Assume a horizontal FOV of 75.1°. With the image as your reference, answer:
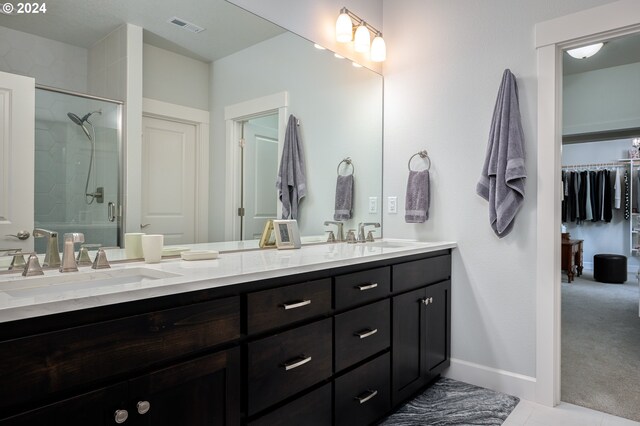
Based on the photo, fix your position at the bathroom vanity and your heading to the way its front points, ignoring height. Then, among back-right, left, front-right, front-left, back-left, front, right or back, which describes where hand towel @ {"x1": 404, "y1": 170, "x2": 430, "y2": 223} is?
left

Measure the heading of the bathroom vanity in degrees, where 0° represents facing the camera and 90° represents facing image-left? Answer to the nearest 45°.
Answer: approximately 315°

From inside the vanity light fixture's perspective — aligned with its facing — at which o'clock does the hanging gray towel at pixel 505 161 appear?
The hanging gray towel is roughly at 11 o'clock from the vanity light fixture.

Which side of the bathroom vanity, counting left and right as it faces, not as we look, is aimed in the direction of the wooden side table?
left

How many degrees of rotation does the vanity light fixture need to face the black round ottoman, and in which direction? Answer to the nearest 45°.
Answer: approximately 90° to its left

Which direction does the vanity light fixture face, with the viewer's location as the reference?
facing the viewer and to the right of the viewer

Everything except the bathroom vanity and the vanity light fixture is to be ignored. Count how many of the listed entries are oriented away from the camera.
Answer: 0

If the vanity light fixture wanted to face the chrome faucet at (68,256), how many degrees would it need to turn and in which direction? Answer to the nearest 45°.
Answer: approximately 90° to its right
